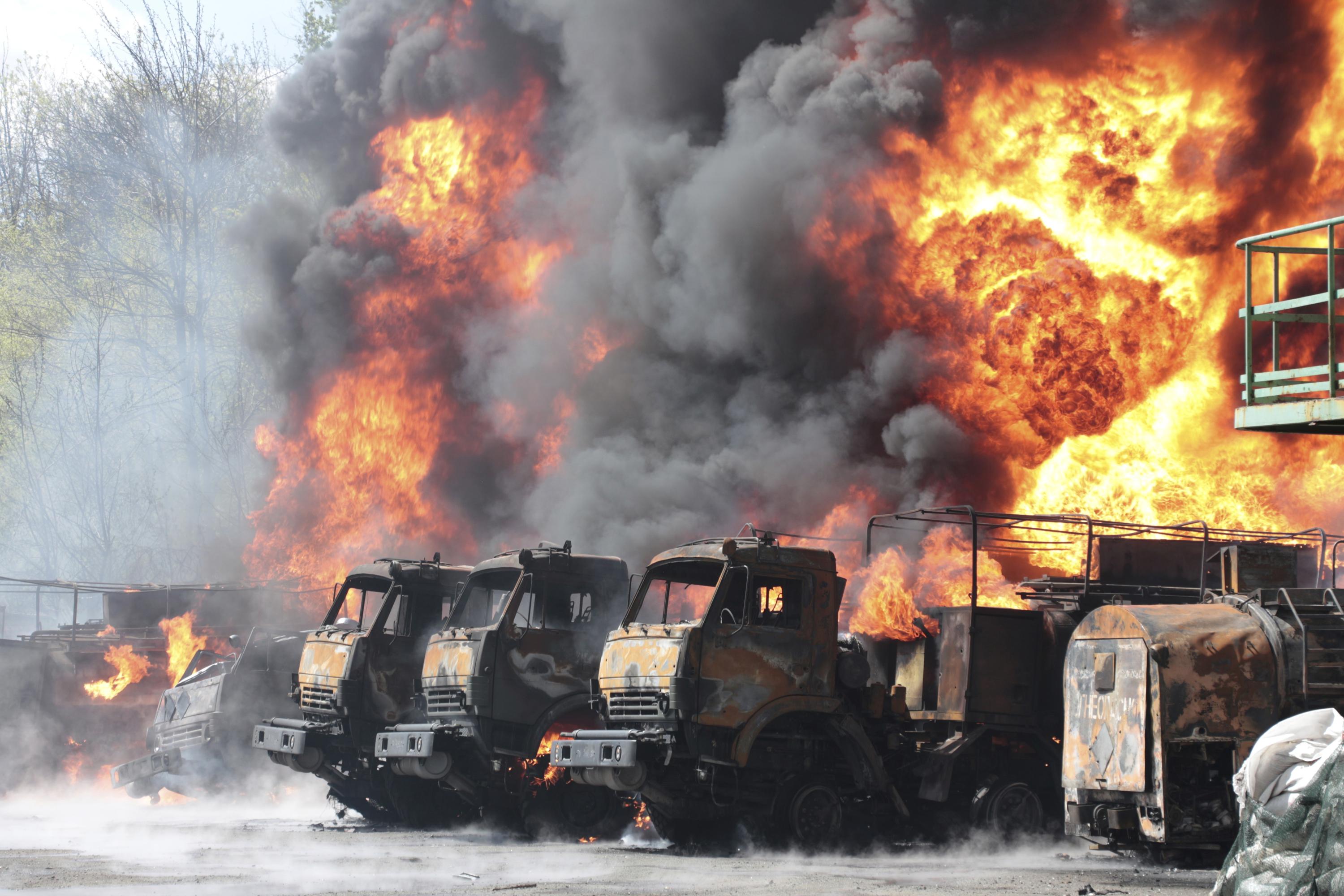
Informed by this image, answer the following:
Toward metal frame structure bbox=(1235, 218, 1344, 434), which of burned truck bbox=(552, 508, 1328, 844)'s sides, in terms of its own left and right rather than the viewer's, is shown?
left

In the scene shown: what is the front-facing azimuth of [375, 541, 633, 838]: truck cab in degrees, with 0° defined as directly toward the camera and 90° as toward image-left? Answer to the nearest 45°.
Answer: approximately 45°

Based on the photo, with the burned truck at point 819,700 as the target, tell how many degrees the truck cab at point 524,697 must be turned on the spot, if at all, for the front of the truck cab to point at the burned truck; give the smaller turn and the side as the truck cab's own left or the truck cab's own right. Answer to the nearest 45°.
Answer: approximately 90° to the truck cab's own left

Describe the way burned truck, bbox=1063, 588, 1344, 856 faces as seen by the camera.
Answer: facing away from the viewer and to the right of the viewer

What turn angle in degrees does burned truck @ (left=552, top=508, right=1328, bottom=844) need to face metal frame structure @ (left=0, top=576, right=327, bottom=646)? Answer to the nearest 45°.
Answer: approximately 90° to its right

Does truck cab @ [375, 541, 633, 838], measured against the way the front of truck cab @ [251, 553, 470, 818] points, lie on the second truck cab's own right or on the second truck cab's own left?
on the second truck cab's own left

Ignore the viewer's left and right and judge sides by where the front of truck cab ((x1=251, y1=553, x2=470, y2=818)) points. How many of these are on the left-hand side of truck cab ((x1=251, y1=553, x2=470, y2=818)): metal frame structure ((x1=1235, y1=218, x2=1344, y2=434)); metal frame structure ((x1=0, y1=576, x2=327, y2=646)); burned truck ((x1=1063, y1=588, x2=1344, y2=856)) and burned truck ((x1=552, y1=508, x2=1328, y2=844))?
3

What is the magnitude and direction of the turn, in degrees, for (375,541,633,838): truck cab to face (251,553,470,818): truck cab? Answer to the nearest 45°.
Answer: approximately 90° to its right
